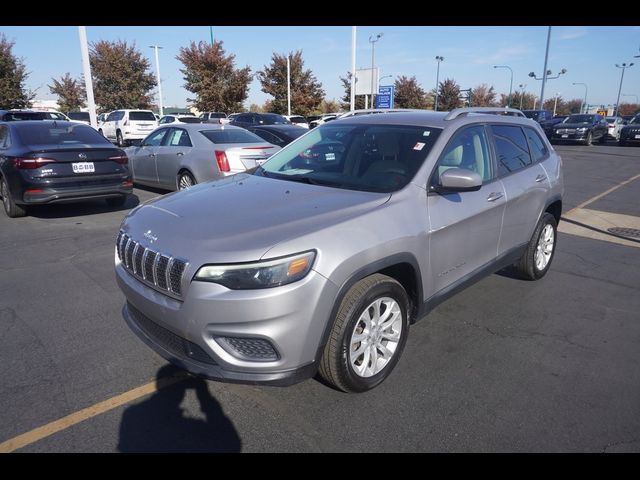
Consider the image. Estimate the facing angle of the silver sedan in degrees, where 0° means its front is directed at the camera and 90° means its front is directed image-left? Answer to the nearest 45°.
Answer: approximately 135°

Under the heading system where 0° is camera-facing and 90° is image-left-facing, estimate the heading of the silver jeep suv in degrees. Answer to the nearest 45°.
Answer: approximately 45°

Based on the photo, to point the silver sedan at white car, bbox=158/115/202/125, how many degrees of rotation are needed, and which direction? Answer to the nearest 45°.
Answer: approximately 45° to its right

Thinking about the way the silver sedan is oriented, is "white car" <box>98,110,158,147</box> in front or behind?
in front

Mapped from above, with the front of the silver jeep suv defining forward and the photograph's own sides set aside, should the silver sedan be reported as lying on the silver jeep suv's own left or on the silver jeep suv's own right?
on the silver jeep suv's own right

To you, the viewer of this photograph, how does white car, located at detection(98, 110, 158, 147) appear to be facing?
facing away from the viewer and to the left of the viewer

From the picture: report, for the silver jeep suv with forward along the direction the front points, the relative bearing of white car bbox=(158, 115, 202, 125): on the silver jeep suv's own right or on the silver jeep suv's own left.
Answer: on the silver jeep suv's own right
